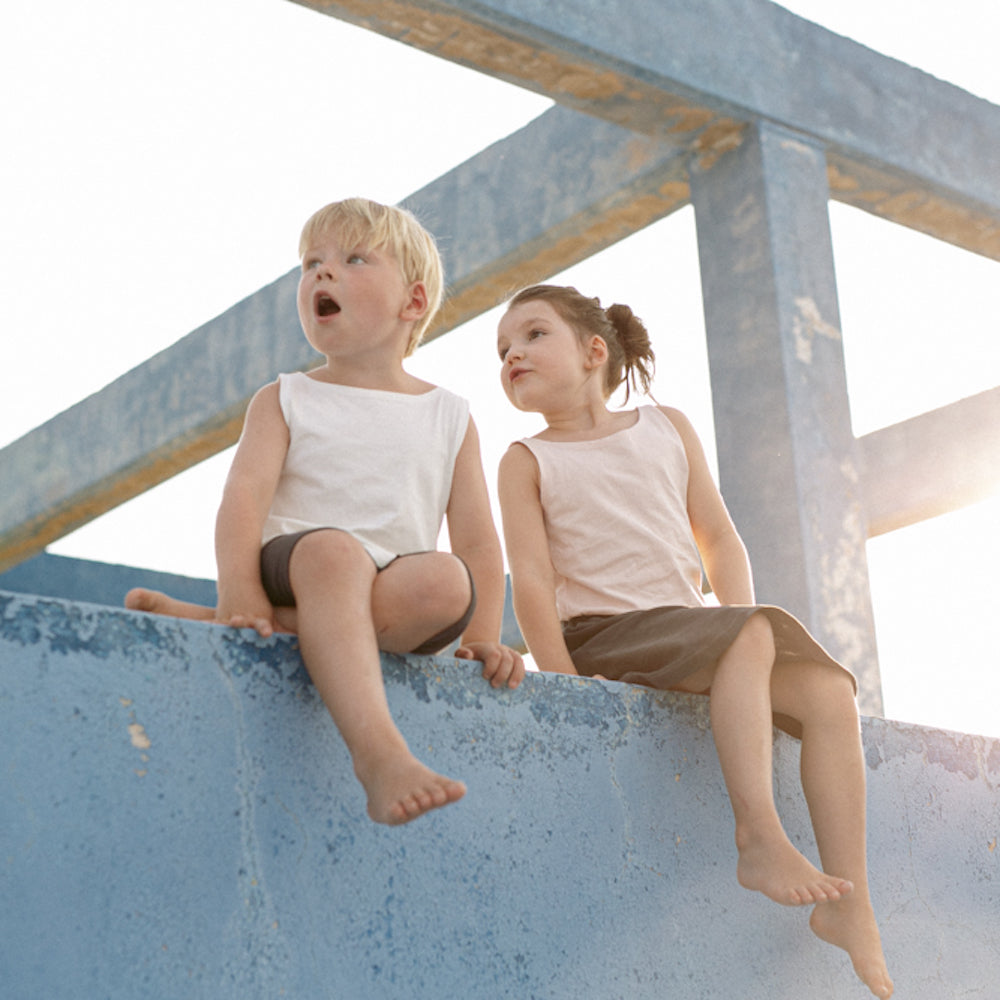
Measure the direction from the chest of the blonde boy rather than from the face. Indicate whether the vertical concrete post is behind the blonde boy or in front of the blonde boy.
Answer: behind

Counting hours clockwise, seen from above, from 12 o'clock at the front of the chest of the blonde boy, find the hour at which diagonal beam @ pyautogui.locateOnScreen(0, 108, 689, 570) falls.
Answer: The diagonal beam is roughly at 6 o'clock from the blonde boy.

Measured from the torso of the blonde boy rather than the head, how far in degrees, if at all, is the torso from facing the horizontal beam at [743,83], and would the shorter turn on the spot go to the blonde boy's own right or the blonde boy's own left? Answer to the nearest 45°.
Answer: approximately 135° to the blonde boy's own left

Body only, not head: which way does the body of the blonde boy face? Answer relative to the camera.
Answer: toward the camera

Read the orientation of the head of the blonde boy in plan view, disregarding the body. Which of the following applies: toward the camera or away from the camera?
toward the camera
